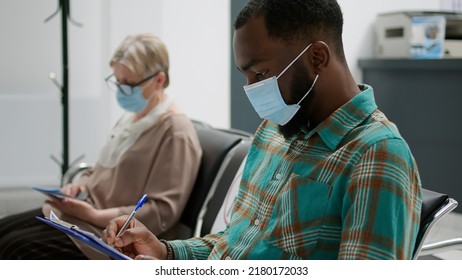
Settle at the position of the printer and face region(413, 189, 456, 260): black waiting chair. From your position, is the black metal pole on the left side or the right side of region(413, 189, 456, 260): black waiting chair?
right

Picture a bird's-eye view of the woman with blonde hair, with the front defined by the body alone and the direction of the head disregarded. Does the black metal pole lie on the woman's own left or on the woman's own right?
on the woman's own right

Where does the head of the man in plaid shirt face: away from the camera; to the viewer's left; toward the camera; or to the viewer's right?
to the viewer's left

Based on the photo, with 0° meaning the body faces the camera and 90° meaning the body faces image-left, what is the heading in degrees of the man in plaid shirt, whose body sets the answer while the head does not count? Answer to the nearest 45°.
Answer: approximately 45°

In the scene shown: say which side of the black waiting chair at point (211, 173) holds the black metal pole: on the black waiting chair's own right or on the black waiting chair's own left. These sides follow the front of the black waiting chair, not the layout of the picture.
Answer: on the black waiting chair's own right

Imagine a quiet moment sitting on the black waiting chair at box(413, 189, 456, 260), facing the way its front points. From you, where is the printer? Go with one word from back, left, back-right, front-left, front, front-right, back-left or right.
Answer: back-right
